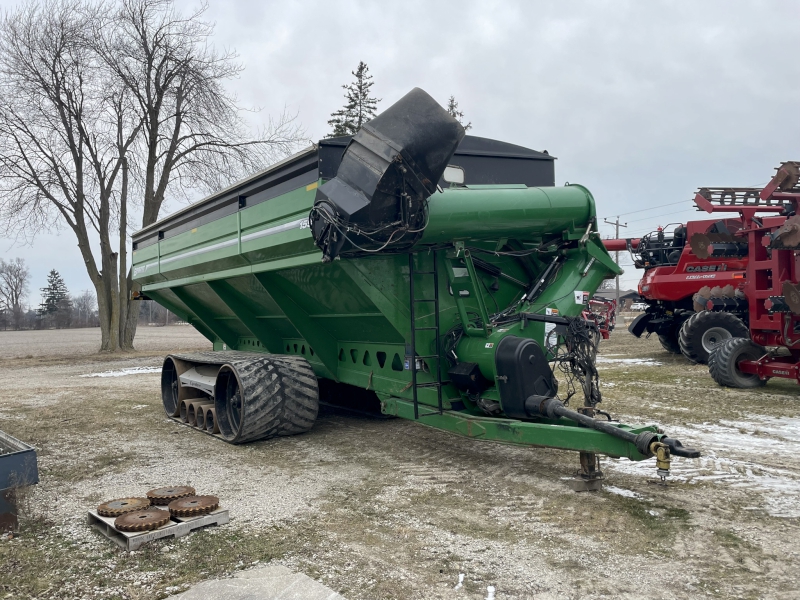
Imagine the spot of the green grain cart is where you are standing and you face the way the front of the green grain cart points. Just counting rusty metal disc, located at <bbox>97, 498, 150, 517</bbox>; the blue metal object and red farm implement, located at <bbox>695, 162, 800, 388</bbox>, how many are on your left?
1

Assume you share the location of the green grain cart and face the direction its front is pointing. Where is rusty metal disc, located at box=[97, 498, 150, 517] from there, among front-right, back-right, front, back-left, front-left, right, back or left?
right

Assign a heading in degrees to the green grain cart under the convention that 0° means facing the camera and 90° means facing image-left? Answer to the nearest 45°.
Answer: approximately 315°

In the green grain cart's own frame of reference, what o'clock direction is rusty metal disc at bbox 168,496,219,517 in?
The rusty metal disc is roughly at 3 o'clock from the green grain cart.

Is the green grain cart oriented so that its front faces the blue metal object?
no

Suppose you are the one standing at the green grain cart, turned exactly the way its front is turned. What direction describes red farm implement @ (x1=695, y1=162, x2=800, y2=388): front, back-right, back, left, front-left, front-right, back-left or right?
left

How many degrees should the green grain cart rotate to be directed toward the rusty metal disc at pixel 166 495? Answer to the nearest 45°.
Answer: approximately 90° to its right
